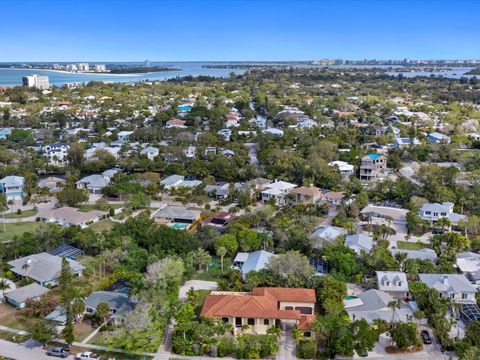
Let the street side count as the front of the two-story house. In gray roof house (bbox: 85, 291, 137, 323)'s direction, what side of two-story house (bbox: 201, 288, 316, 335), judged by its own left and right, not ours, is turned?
right

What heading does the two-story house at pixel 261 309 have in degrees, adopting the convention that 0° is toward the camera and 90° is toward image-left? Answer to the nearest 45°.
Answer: approximately 0°

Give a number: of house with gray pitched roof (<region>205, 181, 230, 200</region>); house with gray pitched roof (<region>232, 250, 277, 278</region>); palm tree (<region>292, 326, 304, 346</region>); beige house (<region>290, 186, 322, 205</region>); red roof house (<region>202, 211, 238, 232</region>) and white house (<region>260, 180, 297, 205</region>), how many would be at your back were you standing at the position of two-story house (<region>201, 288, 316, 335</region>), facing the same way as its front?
5

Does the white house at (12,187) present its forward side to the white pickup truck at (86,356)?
yes

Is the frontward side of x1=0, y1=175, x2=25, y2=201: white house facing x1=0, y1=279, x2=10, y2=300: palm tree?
yes

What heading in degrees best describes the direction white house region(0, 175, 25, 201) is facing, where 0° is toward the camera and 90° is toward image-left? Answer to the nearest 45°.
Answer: approximately 0°

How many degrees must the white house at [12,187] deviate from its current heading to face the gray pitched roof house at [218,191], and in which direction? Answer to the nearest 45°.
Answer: approximately 45° to its left

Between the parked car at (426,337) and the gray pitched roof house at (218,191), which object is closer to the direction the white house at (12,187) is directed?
the parked car

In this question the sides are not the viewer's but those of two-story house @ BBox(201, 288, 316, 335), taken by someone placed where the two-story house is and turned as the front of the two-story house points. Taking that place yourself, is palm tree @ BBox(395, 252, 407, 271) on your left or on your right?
on your left

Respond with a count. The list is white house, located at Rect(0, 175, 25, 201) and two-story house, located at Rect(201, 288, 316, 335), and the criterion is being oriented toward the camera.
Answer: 2

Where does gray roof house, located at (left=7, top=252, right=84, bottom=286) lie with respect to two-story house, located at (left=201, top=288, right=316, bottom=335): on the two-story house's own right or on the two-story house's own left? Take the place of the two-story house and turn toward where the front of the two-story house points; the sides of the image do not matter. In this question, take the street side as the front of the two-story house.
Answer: on the two-story house's own right

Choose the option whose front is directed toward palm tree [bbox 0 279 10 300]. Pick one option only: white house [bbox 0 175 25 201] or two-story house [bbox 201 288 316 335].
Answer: the white house
